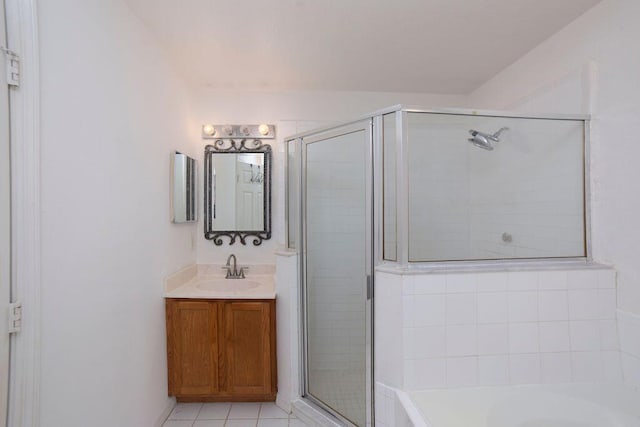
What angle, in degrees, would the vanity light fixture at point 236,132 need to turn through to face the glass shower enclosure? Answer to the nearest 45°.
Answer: approximately 45° to its left

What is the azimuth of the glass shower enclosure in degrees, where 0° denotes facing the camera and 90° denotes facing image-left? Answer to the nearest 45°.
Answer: approximately 45°

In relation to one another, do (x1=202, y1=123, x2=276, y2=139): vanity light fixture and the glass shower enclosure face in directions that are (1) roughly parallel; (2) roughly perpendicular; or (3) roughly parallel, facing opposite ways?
roughly perpendicular

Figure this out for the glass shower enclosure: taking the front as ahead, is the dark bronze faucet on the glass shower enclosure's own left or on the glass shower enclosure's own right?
on the glass shower enclosure's own right

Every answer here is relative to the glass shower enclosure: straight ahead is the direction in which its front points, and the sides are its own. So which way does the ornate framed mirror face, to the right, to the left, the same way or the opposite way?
to the left

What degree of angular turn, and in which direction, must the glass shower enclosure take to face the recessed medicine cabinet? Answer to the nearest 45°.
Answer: approximately 45° to its right

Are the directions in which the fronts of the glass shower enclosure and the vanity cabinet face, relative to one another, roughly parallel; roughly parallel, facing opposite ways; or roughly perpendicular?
roughly perpendicular

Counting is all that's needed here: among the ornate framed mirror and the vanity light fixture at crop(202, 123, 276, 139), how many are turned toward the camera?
2

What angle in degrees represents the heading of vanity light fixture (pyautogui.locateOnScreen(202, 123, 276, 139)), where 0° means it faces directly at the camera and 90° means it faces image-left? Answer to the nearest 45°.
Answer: approximately 0°
